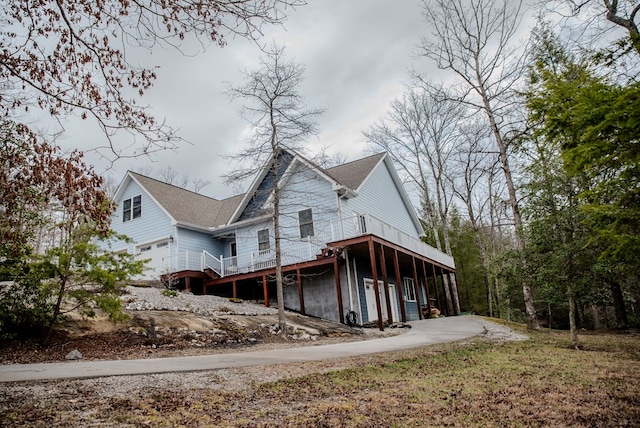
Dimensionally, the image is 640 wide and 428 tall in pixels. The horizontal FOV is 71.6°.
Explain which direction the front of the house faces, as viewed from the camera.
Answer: facing the viewer and to the left of the viewer

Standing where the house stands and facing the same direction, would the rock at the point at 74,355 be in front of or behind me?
in front

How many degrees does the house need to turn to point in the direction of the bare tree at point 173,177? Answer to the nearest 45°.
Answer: approximately 90° to its right

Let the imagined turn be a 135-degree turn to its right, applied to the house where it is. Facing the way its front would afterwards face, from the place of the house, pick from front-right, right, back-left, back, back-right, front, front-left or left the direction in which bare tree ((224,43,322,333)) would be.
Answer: back
